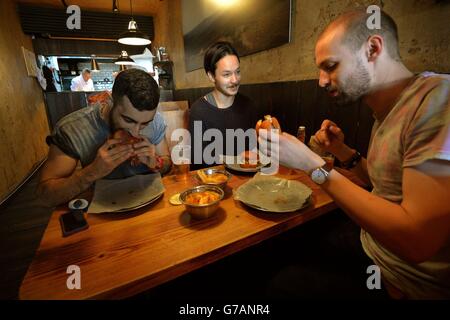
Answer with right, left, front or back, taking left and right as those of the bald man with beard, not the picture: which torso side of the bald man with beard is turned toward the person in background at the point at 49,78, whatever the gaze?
front

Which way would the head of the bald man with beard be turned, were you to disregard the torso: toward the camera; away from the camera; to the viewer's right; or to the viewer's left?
to the viewer's left

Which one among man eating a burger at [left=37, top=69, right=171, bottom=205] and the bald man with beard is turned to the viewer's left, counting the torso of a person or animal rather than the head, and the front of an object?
the bald man with beard

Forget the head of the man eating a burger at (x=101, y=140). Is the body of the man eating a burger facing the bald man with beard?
yes

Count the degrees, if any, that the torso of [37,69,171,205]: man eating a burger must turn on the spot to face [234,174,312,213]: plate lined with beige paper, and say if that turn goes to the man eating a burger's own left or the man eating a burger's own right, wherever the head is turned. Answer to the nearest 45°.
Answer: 0° — they already face it

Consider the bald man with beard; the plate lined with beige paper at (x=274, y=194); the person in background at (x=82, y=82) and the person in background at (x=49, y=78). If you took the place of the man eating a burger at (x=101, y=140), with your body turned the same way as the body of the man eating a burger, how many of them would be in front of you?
2

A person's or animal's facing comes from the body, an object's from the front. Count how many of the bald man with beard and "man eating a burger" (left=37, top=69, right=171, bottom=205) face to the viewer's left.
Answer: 1

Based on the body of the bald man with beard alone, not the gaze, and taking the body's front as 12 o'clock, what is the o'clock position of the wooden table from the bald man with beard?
The wooden table is roughly at 11 o'clock from the bald man with beard.

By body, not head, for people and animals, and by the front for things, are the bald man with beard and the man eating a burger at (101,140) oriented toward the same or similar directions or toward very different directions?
very different directions

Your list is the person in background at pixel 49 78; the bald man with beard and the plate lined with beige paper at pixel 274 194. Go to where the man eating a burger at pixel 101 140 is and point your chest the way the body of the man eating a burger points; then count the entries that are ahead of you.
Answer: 2

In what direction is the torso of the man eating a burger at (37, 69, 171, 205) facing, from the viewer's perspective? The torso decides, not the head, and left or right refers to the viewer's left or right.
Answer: facing the viewer and to the right of the viewer

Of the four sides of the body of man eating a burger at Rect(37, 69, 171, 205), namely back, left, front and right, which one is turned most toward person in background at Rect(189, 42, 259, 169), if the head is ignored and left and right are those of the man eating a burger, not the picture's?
left

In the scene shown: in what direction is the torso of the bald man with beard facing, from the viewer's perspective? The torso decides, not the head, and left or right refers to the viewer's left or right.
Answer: facing to the left of the viewer

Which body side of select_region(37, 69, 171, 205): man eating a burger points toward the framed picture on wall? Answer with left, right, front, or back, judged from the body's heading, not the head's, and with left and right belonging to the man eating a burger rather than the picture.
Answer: left
